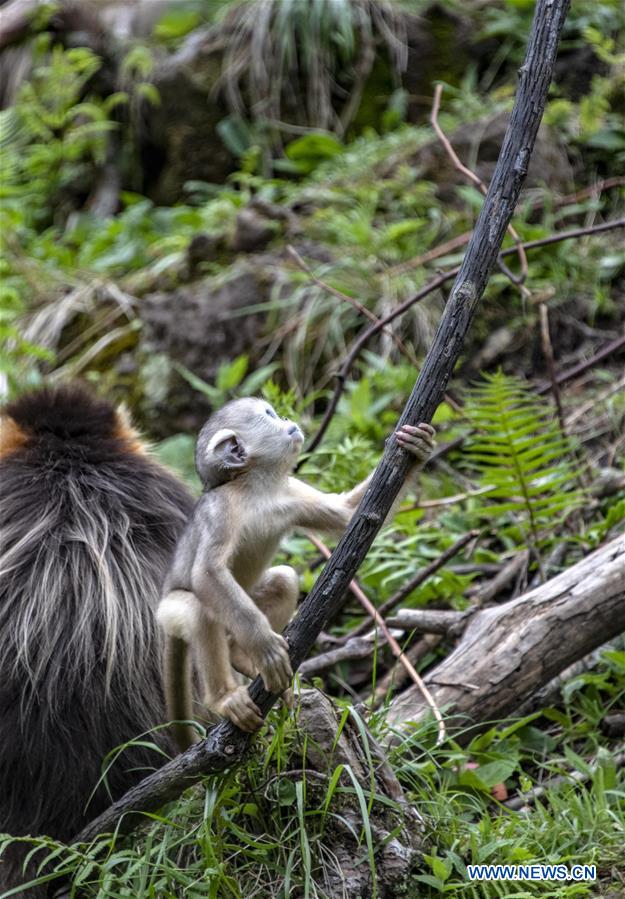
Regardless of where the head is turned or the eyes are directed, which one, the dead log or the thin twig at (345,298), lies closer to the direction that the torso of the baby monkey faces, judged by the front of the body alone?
the dead log

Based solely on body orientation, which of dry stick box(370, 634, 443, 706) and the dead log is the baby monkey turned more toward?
the dead log

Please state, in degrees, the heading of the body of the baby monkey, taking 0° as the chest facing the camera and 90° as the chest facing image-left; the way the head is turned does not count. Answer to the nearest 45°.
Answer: approximately 270°
